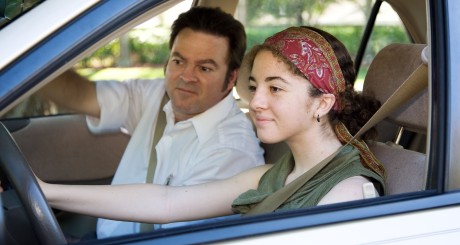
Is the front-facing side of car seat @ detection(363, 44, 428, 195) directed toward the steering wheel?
yes

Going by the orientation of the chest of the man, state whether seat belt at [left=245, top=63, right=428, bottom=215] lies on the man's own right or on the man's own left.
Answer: on the man's own left

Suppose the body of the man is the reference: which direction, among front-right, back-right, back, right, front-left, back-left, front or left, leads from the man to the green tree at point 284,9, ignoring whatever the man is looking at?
back-right

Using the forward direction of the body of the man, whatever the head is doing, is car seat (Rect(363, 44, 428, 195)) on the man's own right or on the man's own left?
on the man's own left

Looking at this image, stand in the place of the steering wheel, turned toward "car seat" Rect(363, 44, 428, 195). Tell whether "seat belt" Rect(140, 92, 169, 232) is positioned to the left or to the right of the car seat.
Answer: left

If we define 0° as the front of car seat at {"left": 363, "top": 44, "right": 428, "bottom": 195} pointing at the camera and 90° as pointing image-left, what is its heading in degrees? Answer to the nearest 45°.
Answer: approximately 45°

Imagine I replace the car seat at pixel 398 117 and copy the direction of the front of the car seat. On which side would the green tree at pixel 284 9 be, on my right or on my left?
on my right
